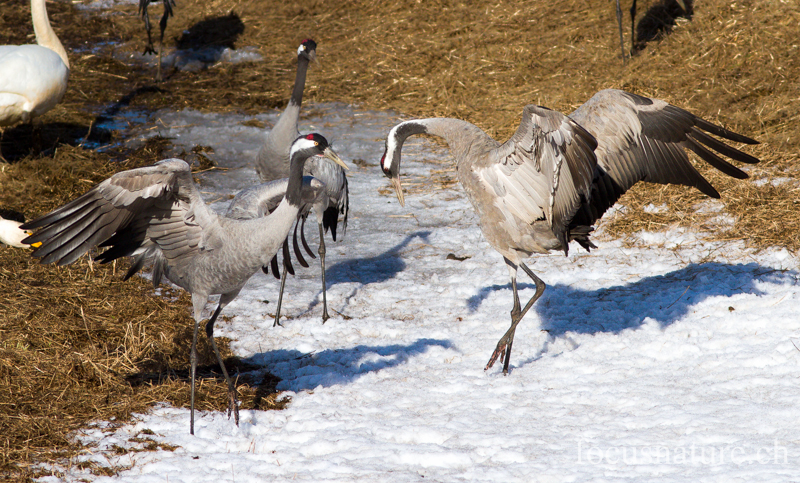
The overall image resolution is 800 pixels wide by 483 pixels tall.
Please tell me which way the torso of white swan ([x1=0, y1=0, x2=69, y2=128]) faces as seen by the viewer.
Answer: to the viewer's right

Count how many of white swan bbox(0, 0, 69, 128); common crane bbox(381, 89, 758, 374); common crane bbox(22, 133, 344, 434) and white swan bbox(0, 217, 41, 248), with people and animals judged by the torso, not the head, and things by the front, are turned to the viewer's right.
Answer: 3

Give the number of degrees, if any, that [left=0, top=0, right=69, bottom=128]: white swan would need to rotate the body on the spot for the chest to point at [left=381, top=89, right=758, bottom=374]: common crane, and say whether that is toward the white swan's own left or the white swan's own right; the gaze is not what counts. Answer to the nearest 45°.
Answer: approximately 45° to the white swan's own right

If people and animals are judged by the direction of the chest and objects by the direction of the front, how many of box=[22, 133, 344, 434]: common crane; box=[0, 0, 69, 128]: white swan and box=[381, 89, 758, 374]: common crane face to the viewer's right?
2

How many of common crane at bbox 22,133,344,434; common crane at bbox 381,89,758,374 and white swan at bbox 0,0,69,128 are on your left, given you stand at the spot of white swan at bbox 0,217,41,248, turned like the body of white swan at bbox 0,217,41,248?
1

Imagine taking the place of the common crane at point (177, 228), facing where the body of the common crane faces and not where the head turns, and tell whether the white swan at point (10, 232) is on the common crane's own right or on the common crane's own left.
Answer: on the common crane's own left

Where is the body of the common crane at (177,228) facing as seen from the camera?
to the viewer's right

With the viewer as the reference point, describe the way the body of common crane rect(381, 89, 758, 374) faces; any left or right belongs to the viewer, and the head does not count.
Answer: facing to the left of the viewer

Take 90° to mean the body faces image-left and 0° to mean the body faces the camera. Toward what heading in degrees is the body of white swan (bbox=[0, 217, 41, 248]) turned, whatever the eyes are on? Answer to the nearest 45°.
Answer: approximately 270°

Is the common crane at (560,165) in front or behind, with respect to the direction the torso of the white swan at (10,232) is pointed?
in front

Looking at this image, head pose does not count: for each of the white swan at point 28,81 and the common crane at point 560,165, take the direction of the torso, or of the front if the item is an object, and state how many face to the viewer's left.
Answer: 1
